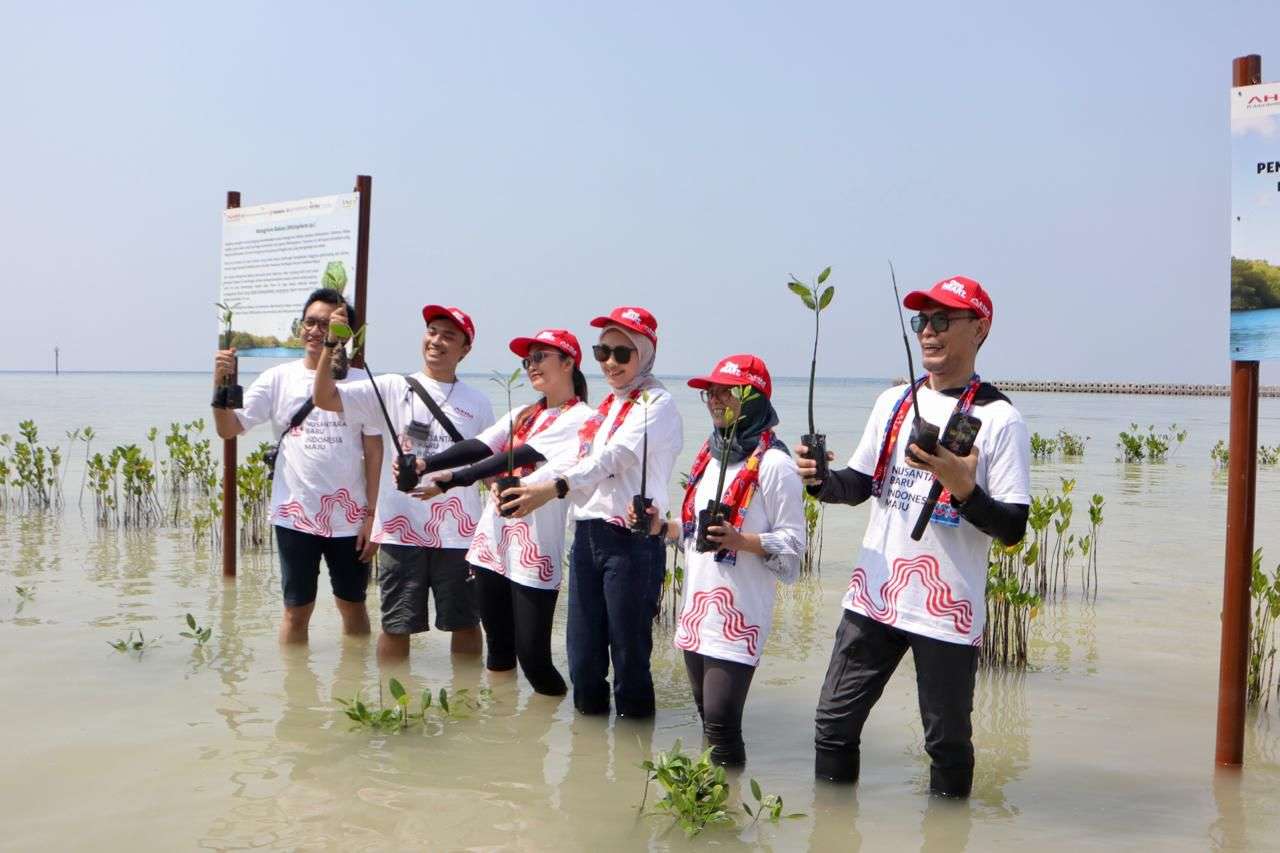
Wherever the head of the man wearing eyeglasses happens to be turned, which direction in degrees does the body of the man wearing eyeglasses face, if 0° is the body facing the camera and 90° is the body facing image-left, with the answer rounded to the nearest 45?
approximately 0°

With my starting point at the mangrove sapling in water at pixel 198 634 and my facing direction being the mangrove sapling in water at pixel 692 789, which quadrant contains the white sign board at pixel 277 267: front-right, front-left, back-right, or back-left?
back-left

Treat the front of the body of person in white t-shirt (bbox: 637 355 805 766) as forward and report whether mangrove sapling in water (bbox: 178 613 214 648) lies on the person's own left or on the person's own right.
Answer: on the person's own right

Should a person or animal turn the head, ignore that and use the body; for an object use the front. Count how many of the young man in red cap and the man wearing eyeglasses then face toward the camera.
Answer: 2

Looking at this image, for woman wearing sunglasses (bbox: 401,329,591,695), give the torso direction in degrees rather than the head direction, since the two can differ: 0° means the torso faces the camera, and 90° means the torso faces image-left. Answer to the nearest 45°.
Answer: approximately 45°

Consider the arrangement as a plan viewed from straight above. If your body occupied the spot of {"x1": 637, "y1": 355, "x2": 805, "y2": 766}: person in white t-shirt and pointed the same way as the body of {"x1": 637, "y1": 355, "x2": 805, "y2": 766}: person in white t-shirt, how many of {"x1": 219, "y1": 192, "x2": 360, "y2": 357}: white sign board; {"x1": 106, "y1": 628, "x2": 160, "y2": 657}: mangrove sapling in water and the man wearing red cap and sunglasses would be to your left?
1

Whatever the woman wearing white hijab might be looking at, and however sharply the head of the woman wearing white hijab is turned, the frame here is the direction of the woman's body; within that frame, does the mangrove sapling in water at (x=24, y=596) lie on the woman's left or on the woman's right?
on the woman's right

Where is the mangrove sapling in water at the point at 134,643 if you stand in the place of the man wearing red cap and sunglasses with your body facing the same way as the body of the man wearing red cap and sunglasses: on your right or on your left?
on your right

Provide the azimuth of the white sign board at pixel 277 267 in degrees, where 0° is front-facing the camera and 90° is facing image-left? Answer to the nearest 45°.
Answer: approximately 45°

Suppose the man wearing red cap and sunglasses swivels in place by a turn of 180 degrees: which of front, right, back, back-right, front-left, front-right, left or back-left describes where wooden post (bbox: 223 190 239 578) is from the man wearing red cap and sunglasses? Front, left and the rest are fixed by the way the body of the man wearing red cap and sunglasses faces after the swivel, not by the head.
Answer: left

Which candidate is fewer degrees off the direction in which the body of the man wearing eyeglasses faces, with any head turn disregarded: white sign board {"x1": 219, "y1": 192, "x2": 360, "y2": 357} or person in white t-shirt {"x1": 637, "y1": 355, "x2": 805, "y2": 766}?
the person in white t-shirt
